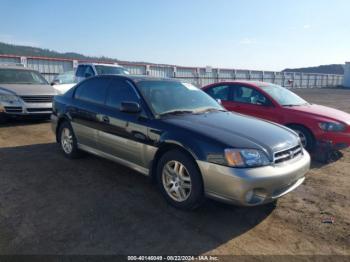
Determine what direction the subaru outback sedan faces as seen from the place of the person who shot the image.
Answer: facing the viewer and to the right of the viewer

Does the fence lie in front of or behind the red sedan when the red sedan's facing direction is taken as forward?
behind

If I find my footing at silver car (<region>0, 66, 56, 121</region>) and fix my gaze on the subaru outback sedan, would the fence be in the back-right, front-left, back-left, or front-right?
back-left

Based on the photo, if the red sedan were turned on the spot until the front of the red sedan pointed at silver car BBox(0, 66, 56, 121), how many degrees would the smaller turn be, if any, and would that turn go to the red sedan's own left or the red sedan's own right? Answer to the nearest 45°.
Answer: approximately 135° to the red sedan's own right

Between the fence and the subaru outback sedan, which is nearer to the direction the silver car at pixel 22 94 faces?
the subaru outback sedan

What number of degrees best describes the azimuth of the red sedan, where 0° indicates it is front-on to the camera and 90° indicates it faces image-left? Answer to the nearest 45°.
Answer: approximately 315°

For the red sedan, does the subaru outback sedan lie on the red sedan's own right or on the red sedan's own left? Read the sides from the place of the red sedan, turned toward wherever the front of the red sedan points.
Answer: on the red sedan's own right

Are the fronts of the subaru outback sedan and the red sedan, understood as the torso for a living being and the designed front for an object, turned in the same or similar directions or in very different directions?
same or similar directions

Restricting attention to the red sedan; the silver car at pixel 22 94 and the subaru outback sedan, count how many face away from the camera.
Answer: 0

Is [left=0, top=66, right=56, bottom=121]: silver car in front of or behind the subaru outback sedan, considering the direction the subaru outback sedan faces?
behind

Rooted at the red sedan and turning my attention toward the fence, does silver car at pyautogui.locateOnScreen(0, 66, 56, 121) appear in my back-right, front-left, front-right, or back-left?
front-left

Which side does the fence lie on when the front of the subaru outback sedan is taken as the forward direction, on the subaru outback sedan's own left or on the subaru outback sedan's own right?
on the subaru outback sedan's own left

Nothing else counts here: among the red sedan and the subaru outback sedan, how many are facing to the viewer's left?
0
